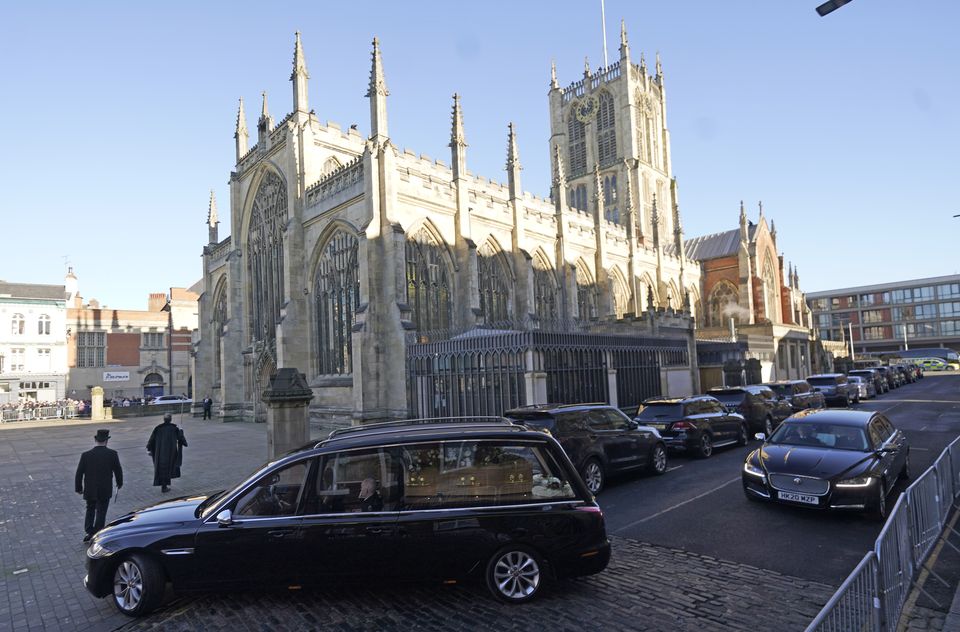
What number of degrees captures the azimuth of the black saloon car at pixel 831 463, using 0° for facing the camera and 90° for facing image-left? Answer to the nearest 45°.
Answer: approximately 45°

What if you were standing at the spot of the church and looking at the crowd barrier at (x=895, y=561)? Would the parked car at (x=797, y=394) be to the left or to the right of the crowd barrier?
left

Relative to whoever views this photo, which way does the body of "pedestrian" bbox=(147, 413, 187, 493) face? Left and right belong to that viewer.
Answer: facing away from the viewer

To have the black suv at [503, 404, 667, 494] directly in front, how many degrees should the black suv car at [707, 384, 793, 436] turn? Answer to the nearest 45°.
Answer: approximately 135° to its right

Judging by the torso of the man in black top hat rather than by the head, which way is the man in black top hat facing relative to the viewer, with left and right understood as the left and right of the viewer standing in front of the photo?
facing away from the viewer

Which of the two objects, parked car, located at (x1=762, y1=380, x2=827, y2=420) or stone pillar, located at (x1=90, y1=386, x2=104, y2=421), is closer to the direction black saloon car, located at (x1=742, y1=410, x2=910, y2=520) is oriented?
the stone pillar

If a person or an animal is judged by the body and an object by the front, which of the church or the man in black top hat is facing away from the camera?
the man in black top hat

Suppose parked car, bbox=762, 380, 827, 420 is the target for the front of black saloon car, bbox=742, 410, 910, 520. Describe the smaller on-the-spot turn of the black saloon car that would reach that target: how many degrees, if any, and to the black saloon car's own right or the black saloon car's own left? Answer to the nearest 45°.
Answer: approximately 135° to the black saloon car's own right

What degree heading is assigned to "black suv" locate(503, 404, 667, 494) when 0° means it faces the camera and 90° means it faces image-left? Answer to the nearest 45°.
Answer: approximately 225°

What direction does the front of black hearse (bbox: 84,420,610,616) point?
to the viewer's left
